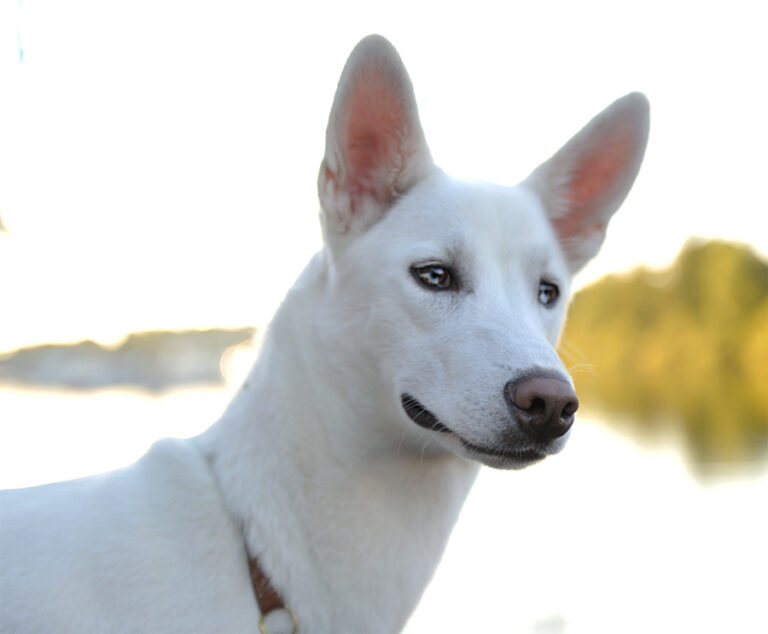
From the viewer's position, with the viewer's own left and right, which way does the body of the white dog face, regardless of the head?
facing the viewer and to the right of the viewer
